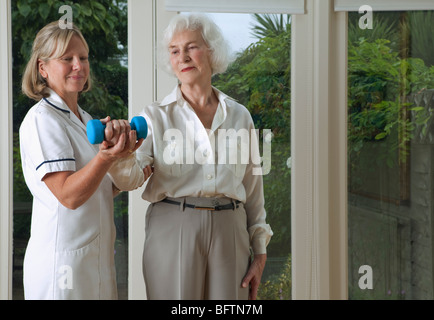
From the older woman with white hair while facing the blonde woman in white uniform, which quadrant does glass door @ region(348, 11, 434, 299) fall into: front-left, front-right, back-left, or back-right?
back-right

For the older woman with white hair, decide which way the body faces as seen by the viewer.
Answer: toward the camera

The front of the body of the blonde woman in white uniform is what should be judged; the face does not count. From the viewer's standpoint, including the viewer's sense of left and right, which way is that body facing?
facing the viewer and to the right of the viewer

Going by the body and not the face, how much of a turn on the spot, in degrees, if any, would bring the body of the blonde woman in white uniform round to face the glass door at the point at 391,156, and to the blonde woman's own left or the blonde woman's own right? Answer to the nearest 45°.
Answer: approximately 90° to the blonde woman's own left

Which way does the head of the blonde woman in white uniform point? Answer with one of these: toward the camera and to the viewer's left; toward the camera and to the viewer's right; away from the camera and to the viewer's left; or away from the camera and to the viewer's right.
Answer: toward the camera and to the viewer's right

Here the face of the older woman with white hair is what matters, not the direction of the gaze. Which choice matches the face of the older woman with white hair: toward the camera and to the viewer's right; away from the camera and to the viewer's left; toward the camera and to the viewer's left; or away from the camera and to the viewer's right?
toward the camera and to the viewer's left

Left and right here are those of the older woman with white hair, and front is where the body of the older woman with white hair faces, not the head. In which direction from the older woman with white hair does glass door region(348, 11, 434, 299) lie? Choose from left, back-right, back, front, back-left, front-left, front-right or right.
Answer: back-left

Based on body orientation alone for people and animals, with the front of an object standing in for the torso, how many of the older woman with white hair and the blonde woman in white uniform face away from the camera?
0
